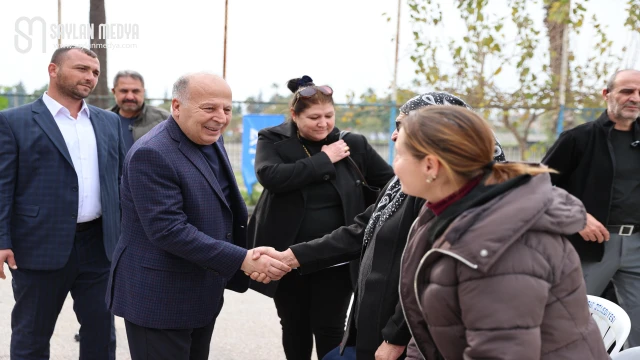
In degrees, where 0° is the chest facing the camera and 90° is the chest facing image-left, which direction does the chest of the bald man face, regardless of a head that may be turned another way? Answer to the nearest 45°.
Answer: approximately 315°

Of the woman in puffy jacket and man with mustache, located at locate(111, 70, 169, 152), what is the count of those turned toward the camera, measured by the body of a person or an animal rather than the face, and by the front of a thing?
1

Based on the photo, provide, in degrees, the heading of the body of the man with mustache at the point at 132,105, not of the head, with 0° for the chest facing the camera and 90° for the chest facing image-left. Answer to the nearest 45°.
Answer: approximately 0°

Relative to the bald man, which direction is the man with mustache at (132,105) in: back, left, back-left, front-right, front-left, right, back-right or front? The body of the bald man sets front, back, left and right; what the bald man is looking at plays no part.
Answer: back-left

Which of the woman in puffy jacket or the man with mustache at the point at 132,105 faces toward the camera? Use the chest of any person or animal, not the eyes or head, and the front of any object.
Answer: the man with mustache

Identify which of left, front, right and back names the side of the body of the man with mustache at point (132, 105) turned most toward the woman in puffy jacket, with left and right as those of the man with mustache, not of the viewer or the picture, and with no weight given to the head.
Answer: front

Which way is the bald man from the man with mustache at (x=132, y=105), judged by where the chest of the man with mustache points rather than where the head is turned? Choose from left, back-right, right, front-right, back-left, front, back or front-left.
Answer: front

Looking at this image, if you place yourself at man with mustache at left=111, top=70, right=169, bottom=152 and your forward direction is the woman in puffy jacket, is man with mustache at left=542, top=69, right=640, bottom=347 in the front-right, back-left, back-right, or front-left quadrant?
front-left

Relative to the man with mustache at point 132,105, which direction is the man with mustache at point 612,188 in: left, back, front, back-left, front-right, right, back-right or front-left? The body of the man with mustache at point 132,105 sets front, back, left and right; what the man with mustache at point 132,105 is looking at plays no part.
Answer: front-left

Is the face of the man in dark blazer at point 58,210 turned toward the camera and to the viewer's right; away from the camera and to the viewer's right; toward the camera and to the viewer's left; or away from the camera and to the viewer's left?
toward the camera and to the viewer's right

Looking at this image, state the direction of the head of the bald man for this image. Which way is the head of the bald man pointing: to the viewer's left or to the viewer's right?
to the viewer's right

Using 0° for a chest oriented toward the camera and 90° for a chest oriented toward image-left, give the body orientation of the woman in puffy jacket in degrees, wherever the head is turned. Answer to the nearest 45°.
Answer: approximately 90°
